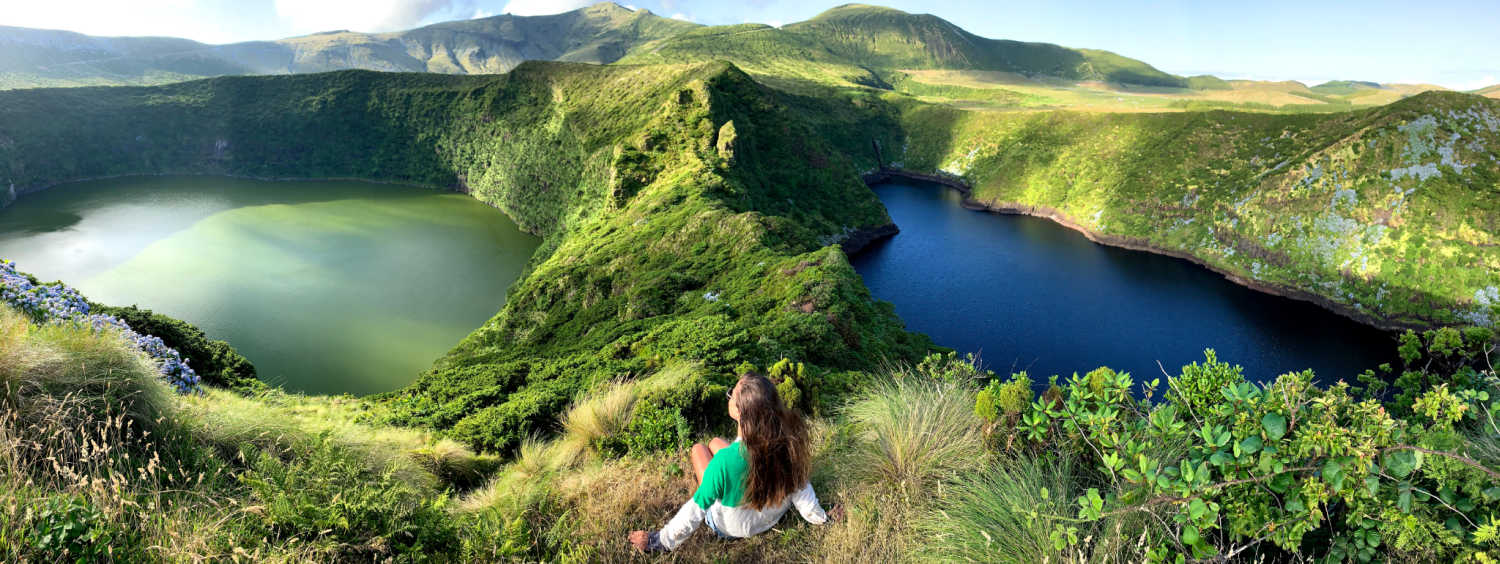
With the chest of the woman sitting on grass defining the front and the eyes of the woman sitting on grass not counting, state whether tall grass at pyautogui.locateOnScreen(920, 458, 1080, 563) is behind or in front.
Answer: behind

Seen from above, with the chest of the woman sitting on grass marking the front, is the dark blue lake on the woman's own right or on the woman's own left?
on the woman's own right

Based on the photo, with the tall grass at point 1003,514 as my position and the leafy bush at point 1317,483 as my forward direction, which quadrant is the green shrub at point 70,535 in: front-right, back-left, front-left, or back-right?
back-right

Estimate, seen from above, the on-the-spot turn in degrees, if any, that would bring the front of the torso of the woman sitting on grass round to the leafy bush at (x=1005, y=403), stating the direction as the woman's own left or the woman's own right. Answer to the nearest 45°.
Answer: approximately 135° to the woman's own right

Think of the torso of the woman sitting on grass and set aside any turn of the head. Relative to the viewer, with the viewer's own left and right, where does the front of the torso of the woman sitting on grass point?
facing away from the viewer and to the left of the viewer

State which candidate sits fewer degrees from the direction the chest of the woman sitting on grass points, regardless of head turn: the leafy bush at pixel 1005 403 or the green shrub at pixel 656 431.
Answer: the green shrub

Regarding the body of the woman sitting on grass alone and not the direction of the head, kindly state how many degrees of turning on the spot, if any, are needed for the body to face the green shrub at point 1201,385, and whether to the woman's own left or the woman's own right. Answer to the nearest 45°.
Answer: approximately 135° to the woman's own right

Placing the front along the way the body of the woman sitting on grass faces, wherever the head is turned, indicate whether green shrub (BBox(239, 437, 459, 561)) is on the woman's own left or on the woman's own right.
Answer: on the woman's own left

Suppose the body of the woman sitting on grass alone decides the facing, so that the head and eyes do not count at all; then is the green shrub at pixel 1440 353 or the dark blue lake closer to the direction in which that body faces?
the dark blue lake

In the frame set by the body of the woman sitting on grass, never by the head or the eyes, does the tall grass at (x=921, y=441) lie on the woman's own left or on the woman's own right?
on the woman's own right
